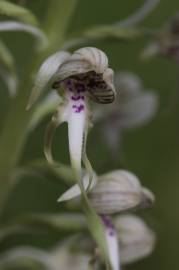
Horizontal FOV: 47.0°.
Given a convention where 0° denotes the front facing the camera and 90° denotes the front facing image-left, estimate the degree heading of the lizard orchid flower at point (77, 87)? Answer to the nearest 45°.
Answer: approximately 315°
